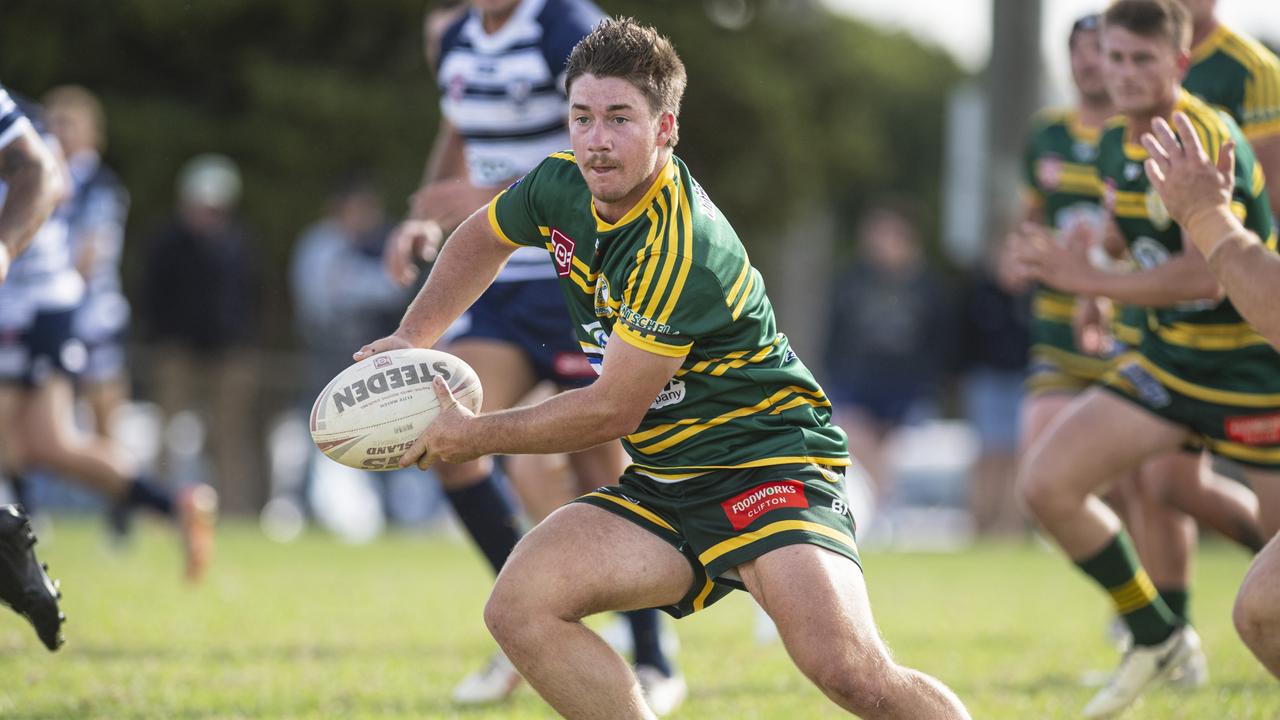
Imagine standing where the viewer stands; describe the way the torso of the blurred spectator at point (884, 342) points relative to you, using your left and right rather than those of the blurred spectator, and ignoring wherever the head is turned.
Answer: facing the viewer

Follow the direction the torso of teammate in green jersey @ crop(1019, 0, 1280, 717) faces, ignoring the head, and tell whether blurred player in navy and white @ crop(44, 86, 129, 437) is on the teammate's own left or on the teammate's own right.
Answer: on the teammate's own right

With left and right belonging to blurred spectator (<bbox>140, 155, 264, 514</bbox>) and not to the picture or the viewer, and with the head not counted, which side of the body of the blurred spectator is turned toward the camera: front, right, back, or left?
front

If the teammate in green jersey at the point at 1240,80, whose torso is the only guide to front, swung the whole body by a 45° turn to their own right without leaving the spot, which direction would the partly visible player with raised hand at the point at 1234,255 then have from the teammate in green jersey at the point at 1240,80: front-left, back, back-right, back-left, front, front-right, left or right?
left

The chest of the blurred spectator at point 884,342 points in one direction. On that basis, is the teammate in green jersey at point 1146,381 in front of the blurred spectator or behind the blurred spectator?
in front

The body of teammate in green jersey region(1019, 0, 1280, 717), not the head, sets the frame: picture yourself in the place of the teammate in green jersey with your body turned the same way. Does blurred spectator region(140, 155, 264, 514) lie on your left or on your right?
on your right

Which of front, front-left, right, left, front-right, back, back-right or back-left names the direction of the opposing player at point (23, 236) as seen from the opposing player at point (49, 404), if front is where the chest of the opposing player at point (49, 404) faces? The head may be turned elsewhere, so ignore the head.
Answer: left

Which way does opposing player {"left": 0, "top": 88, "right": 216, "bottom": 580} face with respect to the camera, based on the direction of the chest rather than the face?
to the viewer's left

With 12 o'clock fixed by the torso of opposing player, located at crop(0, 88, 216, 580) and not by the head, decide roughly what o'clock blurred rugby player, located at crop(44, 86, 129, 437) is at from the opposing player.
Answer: The blurred rugby player is roughly at 3 o'clock from the opposing player.

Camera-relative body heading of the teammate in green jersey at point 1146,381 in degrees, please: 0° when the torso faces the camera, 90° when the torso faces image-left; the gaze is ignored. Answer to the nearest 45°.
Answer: approximately 45°
